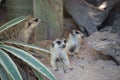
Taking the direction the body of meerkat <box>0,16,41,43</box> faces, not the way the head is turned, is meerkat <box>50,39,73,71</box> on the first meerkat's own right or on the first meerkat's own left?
on the first meerkat's own right

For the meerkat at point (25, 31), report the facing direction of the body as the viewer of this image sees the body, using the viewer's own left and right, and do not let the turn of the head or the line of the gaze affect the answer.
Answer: facing to the right of the viewer

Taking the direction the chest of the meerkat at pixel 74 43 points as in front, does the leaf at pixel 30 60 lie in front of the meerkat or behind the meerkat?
in front

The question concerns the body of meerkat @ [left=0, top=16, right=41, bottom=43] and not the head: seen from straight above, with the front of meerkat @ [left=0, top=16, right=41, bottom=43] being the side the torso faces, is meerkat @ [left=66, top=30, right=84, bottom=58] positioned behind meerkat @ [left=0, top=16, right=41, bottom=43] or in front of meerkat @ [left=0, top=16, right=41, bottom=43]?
in front

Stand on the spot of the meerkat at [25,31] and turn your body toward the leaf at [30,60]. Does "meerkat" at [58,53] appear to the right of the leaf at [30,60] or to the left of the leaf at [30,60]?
left

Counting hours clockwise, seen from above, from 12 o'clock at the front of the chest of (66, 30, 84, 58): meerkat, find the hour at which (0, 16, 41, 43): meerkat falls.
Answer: (0, 16, 41, 43): meerkat is roughly at 3 o'clock from (66, 30, 84, 58): meerkat.

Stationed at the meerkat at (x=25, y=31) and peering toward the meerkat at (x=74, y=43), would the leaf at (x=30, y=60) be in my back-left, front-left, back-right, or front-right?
front-right

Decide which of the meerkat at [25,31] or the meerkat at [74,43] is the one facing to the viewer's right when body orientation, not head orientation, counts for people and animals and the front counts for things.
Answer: the meerkat at [25,31]

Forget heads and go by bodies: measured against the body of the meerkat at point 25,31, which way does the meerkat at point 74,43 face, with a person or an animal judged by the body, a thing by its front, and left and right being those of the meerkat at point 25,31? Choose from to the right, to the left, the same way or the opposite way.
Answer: to the right

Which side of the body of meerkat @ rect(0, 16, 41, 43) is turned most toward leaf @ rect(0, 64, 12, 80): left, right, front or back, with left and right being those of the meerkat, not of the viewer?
right

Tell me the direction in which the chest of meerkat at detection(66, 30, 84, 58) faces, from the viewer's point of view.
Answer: toward the camera
